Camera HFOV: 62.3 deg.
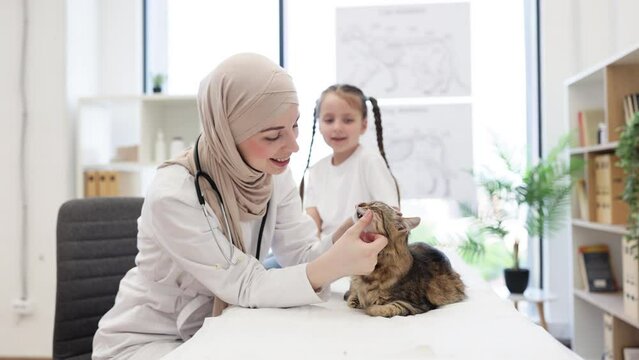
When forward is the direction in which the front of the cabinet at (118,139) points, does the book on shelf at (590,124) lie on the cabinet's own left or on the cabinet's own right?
on the cabinet's own left

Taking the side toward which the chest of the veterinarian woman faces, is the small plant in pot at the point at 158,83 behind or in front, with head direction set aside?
behind

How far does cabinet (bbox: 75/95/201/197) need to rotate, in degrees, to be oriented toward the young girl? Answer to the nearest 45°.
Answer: approximately 45° to its left

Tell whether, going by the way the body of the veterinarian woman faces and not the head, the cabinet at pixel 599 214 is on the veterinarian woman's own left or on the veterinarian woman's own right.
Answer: on the veterinarian woman's own left

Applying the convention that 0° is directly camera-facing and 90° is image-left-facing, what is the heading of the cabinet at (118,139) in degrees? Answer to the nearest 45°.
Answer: approximately 0°

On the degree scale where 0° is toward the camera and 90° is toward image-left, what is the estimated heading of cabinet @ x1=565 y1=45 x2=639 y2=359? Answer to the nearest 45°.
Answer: approximately 45°

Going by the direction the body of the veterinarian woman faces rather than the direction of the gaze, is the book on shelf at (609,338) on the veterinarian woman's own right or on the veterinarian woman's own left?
on the veterinarian woman's own left

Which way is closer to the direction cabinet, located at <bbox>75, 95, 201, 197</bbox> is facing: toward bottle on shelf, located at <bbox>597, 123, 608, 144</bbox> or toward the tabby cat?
the tabby cat

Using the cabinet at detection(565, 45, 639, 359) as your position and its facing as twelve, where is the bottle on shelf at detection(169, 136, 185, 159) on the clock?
The bottle on shelf is roughly at 1 o'clock from the cabinet.

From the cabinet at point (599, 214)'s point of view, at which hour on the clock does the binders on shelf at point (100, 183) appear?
The binders on shelf is roughly at 1 o'clock from the cabinet.

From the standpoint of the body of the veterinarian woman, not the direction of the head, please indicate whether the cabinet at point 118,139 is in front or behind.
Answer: behind
